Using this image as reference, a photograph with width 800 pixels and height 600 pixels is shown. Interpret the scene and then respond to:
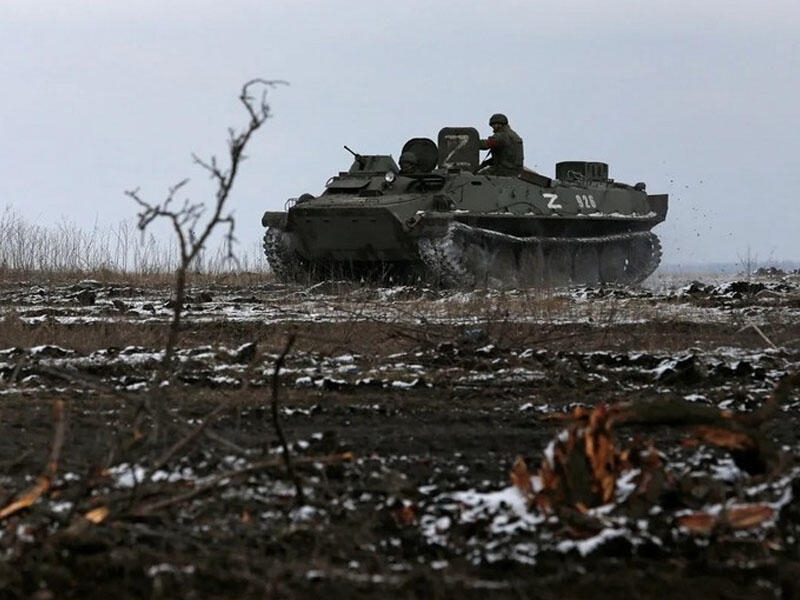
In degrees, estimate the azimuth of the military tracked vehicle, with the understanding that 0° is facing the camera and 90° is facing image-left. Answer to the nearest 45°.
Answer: approximately 45°

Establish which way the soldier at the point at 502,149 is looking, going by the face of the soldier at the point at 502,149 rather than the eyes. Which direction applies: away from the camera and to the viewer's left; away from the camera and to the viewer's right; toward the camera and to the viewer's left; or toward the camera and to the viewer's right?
toward the camera and to the viewer's left

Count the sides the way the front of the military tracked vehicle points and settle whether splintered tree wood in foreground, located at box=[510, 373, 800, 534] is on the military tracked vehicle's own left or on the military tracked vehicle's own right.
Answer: on the military tracked vehicle's own left
